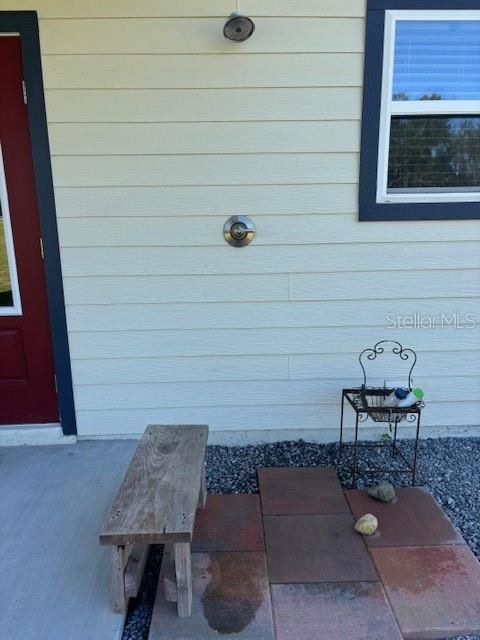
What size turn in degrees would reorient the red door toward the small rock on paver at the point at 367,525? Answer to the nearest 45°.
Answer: approximately 45° to its left

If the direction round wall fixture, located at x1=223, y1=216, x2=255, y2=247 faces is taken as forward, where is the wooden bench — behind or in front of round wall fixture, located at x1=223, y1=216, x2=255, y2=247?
in front

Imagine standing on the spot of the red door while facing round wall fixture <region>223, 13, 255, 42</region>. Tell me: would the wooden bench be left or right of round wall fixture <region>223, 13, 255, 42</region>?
right

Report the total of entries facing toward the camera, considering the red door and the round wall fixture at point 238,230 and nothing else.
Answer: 2

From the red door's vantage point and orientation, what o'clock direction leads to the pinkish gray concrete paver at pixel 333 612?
The pinkish gray concrete paver is roughly at 11 o'clock from the red door.
